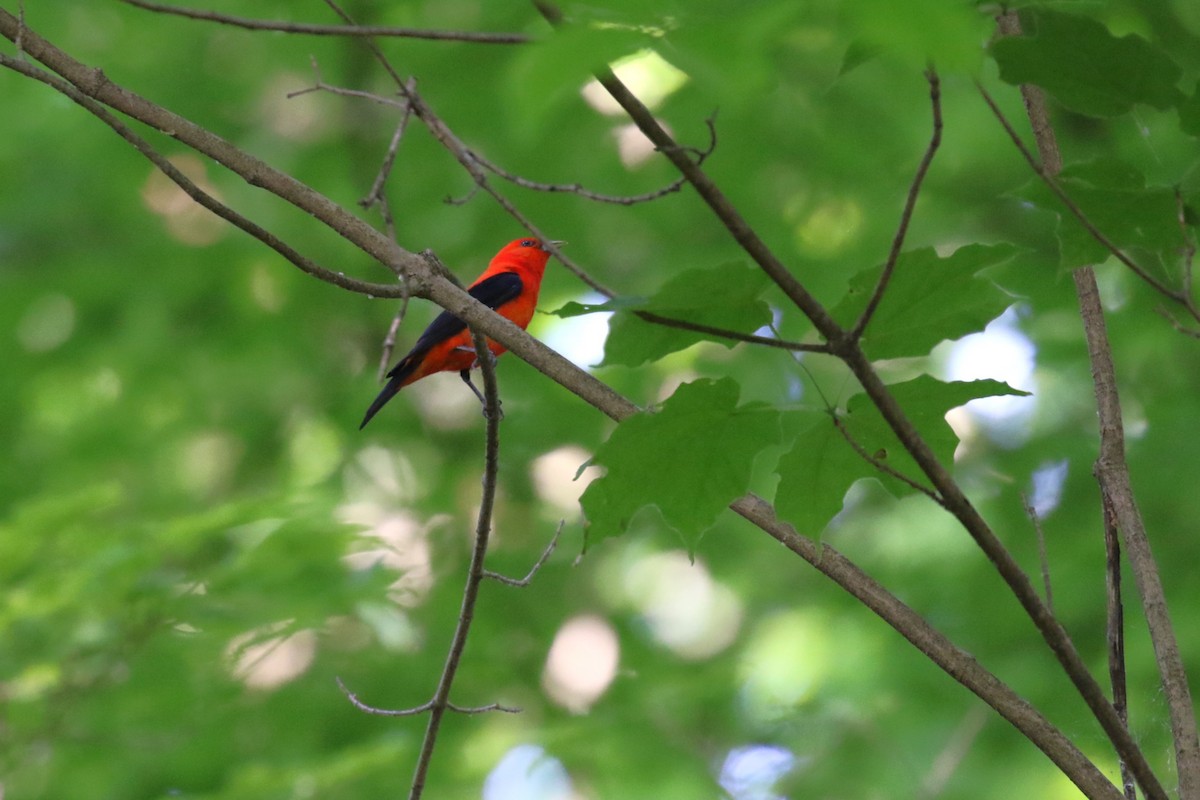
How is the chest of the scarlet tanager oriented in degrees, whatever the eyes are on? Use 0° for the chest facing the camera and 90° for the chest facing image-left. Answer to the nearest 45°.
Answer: approximately 270°
